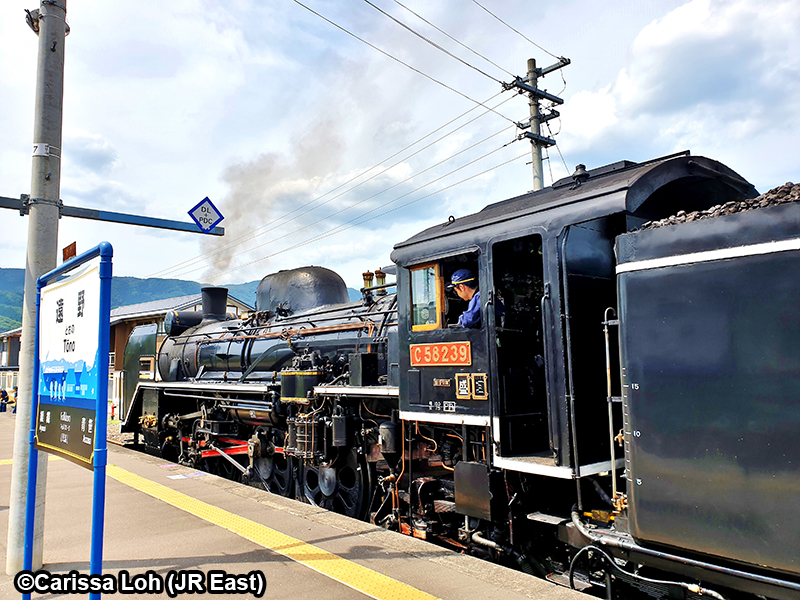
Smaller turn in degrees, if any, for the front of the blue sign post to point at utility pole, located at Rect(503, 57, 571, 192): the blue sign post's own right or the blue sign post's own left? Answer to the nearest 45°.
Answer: approximately 180°

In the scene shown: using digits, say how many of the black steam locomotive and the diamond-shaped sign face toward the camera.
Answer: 1

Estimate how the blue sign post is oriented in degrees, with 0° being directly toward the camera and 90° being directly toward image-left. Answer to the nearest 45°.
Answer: approximately 45°

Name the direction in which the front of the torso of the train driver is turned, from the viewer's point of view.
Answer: to the viewer's left

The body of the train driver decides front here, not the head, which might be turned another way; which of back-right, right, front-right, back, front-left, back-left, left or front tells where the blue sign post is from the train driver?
front-left

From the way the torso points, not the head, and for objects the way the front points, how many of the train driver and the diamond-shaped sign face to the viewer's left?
1

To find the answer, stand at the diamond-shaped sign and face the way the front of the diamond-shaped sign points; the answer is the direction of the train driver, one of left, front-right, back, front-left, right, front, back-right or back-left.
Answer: front-left

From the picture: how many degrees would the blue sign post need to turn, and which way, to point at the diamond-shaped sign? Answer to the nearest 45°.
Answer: approximately 180°

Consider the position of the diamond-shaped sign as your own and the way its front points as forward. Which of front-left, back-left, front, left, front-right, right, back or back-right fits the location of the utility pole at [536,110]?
back-left

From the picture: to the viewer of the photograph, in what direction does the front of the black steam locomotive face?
facing away from the viewer and to the left of the viewer

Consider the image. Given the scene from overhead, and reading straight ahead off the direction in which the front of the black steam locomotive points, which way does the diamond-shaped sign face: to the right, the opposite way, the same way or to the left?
the opposite way

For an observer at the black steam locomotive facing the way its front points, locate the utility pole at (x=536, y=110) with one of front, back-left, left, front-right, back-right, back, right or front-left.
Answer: front-right

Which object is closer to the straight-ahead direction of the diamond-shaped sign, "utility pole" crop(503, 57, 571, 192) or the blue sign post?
the blue sign post

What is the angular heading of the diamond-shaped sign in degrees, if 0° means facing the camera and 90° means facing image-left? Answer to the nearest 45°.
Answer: approximately 0°
